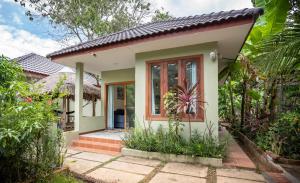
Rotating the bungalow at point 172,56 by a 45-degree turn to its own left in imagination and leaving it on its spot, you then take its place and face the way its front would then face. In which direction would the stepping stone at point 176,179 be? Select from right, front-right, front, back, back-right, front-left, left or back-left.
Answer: front

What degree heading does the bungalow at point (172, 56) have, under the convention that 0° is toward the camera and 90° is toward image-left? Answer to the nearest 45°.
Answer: approximately 45°

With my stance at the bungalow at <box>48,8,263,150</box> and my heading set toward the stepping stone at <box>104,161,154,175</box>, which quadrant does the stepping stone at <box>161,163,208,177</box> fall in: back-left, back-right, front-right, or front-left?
front-left

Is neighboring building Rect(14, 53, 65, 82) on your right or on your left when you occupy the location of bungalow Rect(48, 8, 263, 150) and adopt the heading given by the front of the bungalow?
on your right

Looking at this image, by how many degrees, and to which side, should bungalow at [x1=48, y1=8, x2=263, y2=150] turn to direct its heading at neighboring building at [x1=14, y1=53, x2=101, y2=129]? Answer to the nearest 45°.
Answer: approximately 90° to its right
